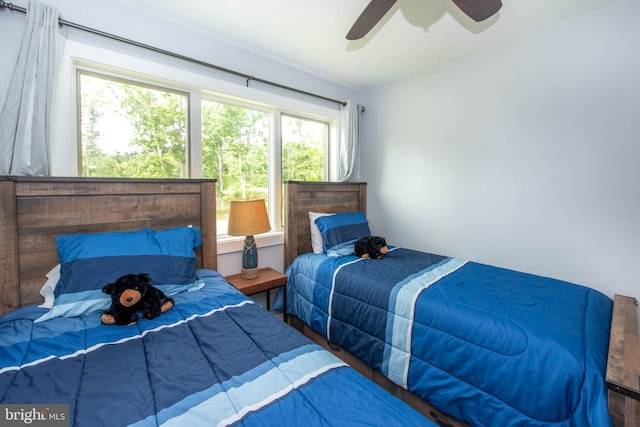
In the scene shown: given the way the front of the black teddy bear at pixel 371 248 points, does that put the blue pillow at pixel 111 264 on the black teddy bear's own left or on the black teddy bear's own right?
on the black teddy bear's own right

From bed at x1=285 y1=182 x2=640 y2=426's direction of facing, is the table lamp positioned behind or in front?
behind

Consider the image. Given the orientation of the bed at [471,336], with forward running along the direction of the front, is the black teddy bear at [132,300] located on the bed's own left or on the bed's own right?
on the bed's own right

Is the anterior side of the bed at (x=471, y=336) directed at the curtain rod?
no

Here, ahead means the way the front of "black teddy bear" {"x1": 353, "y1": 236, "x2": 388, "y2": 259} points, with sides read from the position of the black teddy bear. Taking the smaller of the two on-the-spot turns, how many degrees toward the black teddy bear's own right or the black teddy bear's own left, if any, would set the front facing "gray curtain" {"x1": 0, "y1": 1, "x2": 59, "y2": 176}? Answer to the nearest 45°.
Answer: approximately 90° to the black teddy bear's own right

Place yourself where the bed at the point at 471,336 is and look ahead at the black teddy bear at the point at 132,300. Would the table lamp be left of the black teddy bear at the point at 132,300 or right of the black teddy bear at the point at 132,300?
right

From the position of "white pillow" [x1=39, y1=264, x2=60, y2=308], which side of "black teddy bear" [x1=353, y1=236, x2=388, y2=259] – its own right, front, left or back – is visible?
right

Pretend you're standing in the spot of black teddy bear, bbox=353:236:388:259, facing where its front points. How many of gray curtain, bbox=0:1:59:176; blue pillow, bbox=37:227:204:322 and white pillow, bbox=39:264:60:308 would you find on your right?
3

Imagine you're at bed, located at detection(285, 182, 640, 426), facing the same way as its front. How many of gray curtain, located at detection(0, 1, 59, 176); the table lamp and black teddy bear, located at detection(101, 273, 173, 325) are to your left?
0

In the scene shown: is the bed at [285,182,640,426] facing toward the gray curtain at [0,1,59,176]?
no

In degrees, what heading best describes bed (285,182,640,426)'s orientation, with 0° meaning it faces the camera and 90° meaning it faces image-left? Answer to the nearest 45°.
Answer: approximately 315°

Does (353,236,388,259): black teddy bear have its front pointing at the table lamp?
no

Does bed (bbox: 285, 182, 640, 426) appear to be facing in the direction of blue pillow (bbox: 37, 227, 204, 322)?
no

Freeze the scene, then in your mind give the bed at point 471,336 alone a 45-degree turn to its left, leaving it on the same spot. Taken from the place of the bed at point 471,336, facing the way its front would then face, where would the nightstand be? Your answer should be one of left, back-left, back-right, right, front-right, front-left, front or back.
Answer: back

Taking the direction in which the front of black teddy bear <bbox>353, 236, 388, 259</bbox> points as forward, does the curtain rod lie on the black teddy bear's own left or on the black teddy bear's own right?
on the black teddy bear's own right

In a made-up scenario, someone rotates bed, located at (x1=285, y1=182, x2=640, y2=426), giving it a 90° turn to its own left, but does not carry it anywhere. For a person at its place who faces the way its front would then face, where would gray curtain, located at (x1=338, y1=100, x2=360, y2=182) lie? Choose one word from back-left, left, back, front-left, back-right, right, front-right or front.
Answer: left
